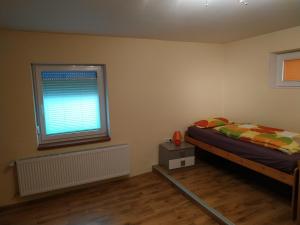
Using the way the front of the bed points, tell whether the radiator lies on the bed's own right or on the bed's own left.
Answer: on the bed's own right

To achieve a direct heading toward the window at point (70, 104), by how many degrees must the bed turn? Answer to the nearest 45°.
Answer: approximately 135° to its right

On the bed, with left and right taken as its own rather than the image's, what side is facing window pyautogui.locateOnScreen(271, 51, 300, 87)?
left
